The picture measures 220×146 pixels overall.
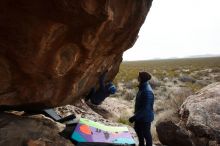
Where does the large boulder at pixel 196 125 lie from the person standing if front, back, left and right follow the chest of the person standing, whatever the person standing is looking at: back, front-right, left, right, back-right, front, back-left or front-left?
back-right

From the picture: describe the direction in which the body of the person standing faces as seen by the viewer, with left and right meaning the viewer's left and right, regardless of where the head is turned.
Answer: facing to the left of the viewer

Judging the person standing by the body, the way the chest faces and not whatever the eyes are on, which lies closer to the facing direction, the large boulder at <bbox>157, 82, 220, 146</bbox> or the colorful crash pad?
the colorful crash pad

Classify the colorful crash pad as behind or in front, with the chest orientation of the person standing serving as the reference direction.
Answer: in front

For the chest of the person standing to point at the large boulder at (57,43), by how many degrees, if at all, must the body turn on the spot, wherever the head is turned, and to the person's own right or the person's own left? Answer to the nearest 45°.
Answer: approximately 45° to the person's own left
